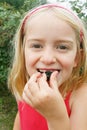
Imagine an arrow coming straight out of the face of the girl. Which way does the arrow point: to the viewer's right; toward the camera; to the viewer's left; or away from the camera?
toward the camera

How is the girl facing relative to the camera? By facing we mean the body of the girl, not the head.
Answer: toward the camera
